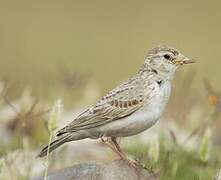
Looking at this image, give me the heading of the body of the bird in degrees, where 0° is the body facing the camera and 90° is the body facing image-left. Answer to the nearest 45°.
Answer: approximately 270°
